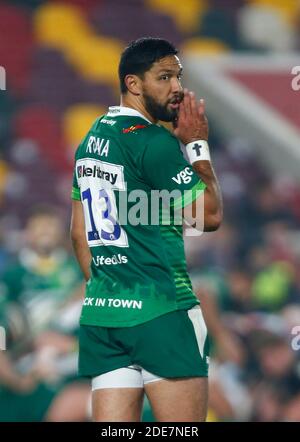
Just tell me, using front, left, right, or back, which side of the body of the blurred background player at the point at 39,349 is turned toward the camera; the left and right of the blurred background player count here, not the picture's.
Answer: front

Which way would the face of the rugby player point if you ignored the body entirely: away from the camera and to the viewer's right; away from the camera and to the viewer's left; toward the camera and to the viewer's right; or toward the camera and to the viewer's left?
toward the camera and to the viewer's right

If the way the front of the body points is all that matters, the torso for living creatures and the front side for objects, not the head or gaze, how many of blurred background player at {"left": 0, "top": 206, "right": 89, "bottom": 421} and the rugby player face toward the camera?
1

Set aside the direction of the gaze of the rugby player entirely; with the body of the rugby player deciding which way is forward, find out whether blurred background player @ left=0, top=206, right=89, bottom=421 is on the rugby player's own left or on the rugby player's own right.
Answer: on the rugby player's own left

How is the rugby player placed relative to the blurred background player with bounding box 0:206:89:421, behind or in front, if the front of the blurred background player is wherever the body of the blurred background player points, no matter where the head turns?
in front
